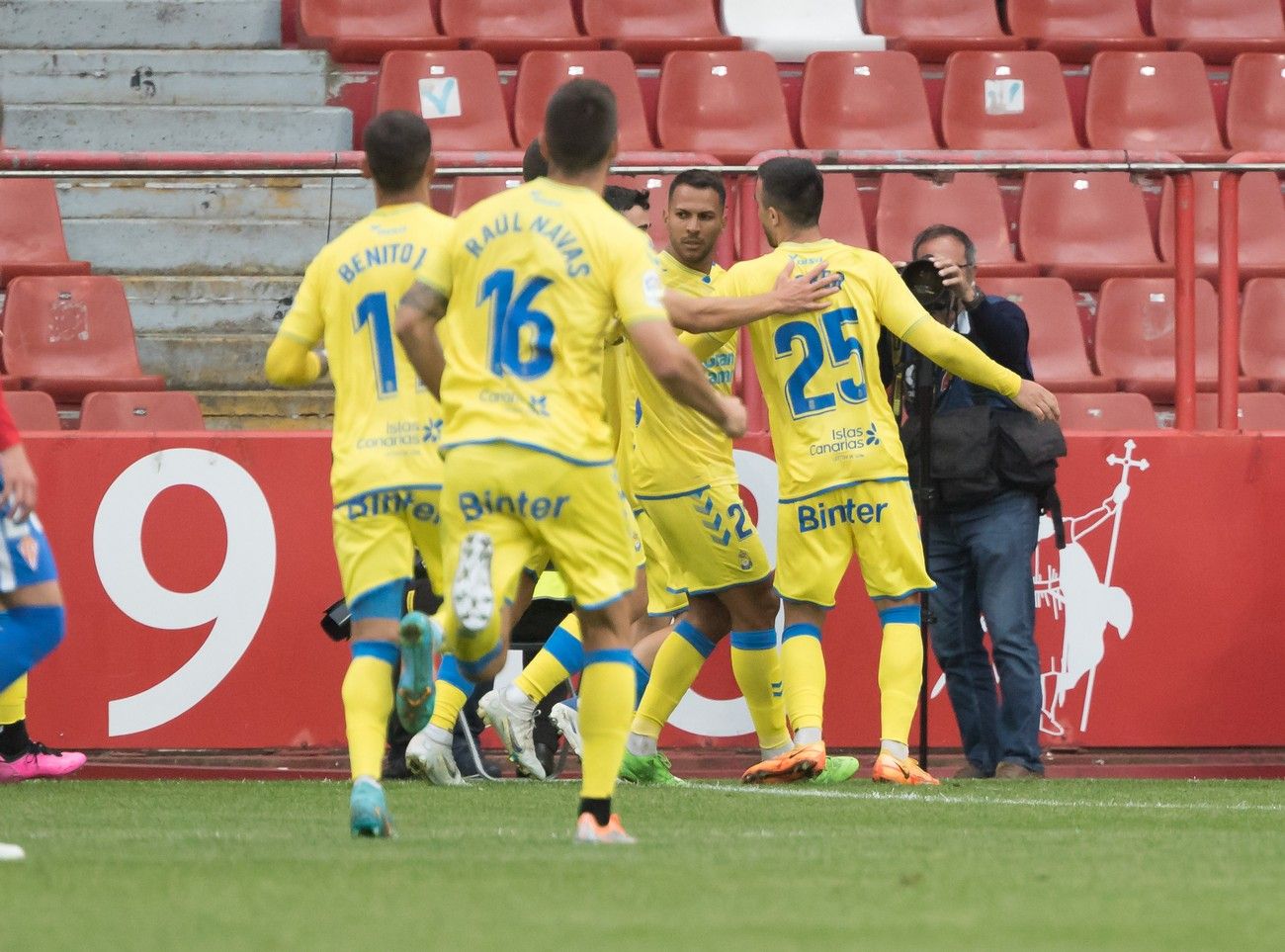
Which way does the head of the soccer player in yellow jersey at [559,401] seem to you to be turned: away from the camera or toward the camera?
away from the camera

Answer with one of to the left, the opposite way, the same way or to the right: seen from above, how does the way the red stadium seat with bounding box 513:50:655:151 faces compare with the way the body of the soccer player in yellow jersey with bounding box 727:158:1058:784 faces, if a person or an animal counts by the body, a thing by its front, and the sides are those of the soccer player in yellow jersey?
the opposite way

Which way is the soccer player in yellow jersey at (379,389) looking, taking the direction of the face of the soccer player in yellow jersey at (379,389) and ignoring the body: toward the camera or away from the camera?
away from the camera

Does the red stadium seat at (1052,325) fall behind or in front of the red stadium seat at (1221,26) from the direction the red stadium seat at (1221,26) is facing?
in front

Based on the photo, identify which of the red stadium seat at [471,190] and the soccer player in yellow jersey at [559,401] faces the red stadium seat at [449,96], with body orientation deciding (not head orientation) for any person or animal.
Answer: the soccer player in yellow jersey

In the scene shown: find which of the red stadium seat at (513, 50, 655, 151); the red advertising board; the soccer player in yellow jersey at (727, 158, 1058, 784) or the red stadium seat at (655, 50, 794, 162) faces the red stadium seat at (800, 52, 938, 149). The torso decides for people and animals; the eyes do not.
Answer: the soccer player in yellow jersey

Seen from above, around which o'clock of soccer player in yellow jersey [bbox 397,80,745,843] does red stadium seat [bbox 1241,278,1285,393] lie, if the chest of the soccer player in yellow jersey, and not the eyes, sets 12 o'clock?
The red stadium seat is roughly at 1 o'clock from the soccer player in yellow jersey.

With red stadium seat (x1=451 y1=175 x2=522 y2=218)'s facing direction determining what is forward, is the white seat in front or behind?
behind

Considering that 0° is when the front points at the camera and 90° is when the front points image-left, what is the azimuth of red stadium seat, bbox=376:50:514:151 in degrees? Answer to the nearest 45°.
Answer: approximately 0°

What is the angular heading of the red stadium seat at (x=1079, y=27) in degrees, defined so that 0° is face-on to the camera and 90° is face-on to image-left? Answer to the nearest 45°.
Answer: approximately 0°

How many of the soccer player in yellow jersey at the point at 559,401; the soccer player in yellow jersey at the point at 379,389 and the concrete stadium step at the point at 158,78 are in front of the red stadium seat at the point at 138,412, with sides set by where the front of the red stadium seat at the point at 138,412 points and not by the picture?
2

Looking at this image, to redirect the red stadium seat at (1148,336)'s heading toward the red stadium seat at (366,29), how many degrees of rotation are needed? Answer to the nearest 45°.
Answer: approximately 135° to its right

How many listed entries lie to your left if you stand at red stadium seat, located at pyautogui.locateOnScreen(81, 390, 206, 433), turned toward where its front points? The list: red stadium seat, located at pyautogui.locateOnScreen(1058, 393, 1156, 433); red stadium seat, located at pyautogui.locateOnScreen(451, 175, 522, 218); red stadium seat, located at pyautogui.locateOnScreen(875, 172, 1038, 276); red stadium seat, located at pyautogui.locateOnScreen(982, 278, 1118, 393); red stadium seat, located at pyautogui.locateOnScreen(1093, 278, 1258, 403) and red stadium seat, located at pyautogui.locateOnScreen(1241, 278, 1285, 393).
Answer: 6

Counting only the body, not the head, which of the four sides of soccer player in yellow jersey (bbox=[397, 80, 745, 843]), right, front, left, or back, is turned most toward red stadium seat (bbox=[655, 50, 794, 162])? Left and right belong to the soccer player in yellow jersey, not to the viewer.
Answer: front

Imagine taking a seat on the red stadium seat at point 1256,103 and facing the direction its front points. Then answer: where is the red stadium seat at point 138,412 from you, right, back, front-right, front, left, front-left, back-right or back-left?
front-right
